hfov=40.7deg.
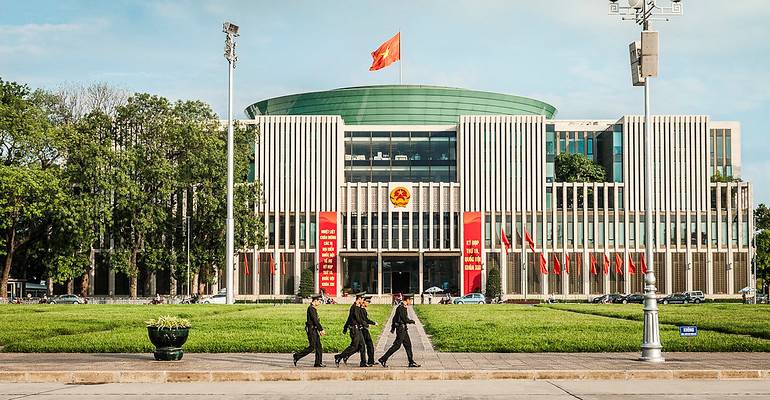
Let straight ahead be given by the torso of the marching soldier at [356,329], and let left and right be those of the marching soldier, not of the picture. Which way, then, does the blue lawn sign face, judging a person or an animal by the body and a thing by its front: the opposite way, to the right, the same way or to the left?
to the right

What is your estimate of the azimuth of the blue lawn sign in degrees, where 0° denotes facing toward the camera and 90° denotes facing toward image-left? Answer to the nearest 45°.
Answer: approximately 0°

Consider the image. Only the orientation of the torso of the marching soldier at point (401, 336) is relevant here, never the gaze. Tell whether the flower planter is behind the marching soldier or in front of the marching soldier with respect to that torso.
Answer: behind

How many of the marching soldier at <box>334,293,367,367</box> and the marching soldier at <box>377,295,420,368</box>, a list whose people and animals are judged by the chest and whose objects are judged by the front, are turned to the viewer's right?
2

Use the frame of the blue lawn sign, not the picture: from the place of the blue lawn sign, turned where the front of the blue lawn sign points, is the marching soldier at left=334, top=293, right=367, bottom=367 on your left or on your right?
on your right

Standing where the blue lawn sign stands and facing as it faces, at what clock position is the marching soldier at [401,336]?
The marching soldier is roughly at 2 o'clock from the blue lawn sign.

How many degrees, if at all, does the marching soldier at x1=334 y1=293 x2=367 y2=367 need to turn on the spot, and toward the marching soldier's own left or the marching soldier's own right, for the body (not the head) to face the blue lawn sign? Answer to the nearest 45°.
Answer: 0° — they already face it

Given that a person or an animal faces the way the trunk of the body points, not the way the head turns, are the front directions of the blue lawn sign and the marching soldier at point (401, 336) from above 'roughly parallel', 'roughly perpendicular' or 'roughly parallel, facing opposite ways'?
roughly perpendicular

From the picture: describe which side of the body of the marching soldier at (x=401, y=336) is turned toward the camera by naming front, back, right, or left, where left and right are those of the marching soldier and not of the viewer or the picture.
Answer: right

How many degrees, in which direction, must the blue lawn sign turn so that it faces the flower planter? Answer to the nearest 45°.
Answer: approximately 90° to its right

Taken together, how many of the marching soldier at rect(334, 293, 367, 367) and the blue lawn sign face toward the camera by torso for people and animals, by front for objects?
1

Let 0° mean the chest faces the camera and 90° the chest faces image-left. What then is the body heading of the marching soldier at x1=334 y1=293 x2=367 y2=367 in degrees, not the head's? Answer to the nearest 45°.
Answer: approximately 270°
